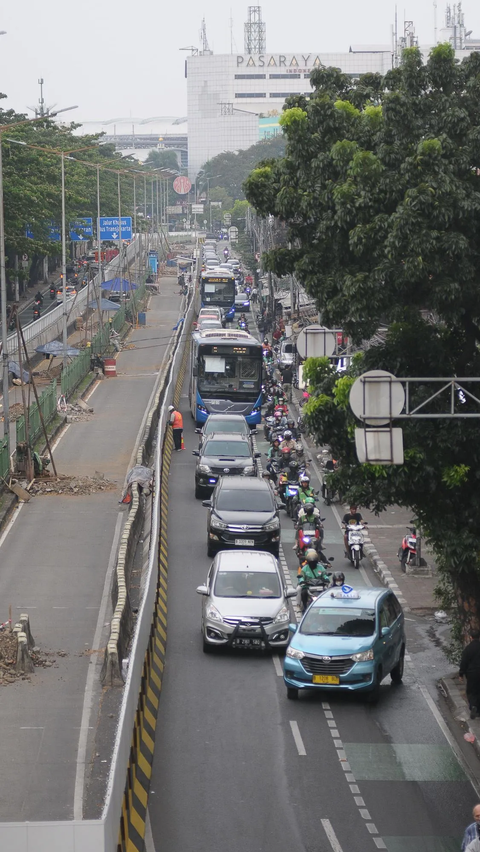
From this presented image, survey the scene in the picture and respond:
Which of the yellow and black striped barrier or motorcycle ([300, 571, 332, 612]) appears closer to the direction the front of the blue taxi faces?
the yellow and black striped barrier

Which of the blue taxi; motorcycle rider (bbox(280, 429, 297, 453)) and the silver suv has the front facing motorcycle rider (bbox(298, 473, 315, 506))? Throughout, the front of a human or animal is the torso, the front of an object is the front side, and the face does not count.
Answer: motorcycle rider (bbox(280, 429, 297, 453))

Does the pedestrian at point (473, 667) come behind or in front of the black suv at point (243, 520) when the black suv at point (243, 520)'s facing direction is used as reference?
in front

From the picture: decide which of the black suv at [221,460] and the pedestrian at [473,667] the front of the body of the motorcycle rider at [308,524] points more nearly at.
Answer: the pedestrian

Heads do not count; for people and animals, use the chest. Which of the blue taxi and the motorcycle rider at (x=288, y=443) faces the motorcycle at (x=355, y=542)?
the motorcycle rider

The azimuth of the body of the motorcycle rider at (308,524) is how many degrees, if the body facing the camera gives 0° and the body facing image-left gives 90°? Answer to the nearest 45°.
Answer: approximately 0°
